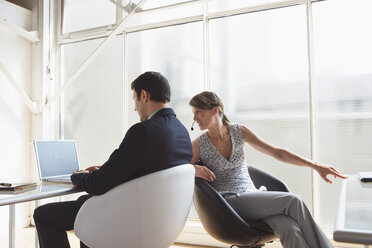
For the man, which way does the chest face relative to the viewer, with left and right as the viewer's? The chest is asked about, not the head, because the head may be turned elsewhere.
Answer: facing away from the viewer and to the left of the viewer

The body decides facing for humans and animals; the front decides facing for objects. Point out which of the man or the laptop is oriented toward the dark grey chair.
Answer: the laptop

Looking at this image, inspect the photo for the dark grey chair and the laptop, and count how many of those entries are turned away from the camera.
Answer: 0

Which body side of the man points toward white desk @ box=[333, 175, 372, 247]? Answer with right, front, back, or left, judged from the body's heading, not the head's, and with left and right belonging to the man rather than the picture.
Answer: back

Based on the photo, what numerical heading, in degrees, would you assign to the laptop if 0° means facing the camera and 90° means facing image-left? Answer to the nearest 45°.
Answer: approximately 315°

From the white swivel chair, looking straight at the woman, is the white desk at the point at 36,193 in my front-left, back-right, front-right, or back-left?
back-left

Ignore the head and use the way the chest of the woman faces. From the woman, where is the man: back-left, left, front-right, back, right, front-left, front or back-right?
right

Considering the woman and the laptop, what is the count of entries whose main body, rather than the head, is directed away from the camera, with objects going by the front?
0

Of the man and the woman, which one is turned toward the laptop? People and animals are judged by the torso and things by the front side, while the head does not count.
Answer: the man

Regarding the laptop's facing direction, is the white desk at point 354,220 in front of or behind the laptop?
in front

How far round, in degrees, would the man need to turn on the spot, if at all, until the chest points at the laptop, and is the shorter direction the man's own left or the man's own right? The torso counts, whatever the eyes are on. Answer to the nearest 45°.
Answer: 0° — they already face it

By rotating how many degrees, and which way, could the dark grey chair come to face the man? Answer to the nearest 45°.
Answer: approximately 90° to its right

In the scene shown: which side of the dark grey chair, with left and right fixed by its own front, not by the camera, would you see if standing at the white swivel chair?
right
